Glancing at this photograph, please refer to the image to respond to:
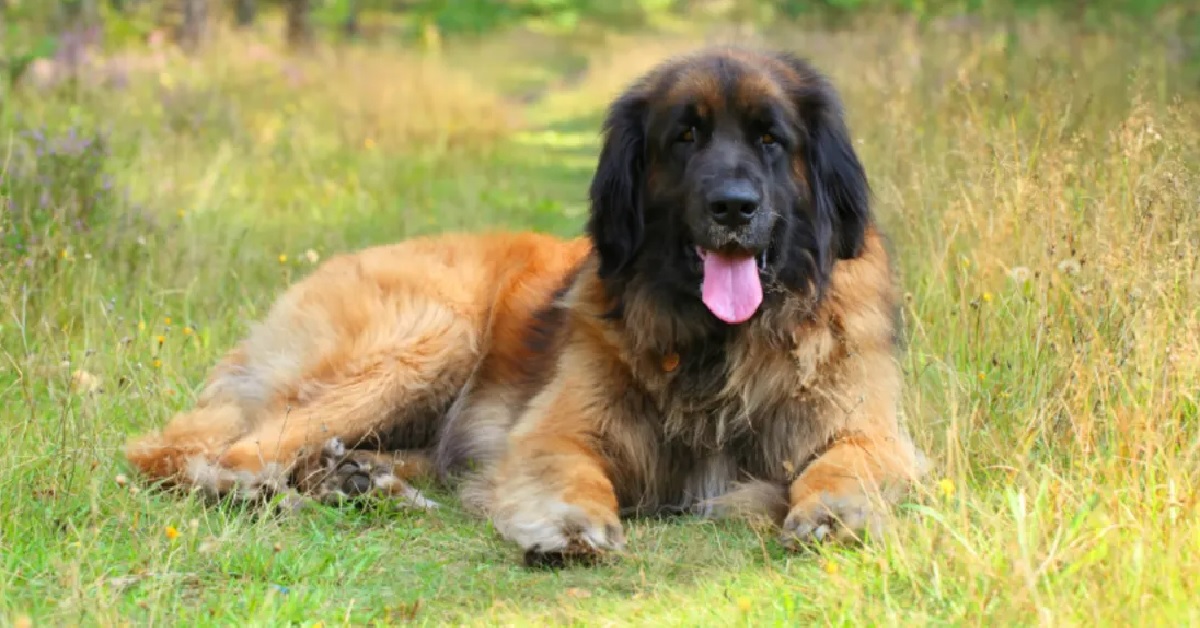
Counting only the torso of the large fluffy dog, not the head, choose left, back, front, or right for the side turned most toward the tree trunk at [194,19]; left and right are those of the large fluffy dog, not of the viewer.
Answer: back

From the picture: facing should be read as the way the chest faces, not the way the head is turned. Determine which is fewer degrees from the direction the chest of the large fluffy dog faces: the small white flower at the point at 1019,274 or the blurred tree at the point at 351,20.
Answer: the small white flower

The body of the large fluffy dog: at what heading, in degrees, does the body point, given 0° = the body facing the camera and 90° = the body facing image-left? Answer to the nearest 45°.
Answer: approximately 315°

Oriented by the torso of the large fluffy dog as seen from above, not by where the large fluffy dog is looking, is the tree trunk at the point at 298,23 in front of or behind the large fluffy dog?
behind

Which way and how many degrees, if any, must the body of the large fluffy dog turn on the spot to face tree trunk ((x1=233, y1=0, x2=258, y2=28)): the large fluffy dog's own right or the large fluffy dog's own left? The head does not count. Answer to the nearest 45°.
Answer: approximately 135° to the large fluffy dog's own left
